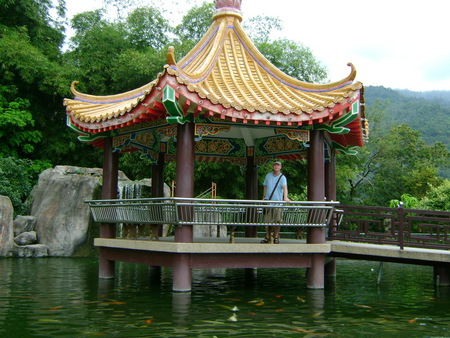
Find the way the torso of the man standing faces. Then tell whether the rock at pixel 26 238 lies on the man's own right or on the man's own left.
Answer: on the man's own right

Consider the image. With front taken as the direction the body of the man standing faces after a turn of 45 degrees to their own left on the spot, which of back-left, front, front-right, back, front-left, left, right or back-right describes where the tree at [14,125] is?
back

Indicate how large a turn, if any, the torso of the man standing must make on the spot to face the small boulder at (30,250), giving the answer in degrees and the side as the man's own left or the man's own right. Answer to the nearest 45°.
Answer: approximately 135° to the man's own right

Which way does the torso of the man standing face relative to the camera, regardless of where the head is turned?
toward the camera

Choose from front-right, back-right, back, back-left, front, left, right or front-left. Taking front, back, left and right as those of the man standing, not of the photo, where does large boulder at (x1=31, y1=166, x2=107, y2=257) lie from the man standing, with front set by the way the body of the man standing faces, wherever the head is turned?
back-right

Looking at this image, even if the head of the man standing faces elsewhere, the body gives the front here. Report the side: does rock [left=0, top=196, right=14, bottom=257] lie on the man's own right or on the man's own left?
on the man's own right

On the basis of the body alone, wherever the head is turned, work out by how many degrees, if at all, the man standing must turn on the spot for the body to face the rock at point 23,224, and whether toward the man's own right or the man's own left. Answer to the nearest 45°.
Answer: approximately 135° to the man's own right
